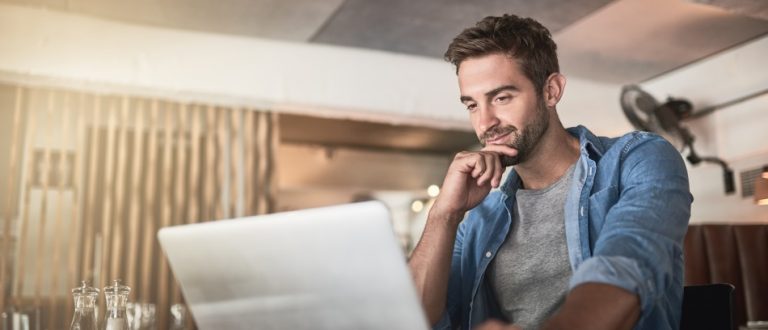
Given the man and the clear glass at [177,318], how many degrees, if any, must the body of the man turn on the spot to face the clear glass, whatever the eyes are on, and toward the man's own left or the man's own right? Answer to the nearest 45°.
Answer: approximately 45° to the man's own right

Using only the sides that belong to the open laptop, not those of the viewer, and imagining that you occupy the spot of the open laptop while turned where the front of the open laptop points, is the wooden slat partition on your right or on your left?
on your left

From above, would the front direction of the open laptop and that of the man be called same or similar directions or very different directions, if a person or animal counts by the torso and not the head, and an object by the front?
very different directions

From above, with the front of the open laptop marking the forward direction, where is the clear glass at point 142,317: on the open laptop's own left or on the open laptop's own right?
on the open laptop's own left

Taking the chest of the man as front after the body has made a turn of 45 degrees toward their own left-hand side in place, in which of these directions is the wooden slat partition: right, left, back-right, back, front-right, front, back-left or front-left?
back-right

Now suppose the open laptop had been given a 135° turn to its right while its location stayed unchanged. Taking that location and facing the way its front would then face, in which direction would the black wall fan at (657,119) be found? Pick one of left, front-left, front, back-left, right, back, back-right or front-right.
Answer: back-left

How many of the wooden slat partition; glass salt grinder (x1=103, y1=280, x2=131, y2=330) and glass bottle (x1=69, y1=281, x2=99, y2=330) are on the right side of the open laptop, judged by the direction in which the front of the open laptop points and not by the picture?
0

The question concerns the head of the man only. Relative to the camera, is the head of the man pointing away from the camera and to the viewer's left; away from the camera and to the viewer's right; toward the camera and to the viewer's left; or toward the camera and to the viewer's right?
toward the camera and to the viewer's left

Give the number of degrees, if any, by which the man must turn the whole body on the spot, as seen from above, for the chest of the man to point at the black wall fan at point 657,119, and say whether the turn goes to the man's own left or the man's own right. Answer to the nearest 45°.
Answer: approximately 135° to the man's own right

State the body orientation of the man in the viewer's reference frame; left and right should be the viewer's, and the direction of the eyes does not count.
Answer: facing the viewer and to the left of the viewer

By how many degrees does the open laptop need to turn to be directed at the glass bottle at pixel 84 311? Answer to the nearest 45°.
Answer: approximately 90° to its left

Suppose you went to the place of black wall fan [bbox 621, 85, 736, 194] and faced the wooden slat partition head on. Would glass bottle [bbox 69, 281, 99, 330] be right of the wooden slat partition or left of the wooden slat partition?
left

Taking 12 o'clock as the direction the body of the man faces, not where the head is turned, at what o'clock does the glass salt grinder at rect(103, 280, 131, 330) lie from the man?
The glass salt grinder is roughly at 1 o'clock from the man.

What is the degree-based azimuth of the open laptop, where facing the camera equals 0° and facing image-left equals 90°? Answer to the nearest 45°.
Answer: approximately 225°

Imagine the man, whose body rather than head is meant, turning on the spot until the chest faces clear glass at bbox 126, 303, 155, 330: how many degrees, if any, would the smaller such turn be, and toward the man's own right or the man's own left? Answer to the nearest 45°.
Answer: approximately 45° to the man's own right
